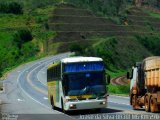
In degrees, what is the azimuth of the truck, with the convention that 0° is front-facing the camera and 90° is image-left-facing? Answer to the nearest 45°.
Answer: approximately 135°

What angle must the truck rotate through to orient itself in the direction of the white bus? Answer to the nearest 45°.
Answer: approximately 45° to its left
